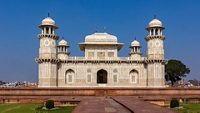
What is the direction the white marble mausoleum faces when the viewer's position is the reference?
facing the viewer
